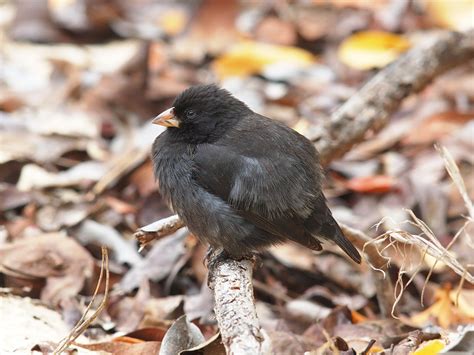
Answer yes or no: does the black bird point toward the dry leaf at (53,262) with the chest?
yes

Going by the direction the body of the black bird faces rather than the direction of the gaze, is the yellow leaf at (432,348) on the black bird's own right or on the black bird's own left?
on the black bird's own left

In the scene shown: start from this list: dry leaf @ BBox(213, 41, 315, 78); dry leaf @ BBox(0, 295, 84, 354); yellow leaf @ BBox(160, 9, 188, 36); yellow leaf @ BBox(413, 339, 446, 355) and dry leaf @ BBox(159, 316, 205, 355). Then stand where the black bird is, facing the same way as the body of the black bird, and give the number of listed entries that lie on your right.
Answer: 2

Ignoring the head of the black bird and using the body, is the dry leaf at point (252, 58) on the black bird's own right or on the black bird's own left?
on the black bird's own right

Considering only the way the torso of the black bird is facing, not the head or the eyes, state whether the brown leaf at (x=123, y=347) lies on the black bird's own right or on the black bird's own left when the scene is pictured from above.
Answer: on the black bird's own left

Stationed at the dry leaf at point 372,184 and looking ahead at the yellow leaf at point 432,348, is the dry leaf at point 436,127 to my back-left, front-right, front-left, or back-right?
back-left

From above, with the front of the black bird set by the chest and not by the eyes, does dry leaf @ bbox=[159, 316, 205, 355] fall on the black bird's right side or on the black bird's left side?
on the black bird's left side

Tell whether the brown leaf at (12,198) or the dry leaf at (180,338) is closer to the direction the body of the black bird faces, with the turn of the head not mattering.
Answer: the brown leaf

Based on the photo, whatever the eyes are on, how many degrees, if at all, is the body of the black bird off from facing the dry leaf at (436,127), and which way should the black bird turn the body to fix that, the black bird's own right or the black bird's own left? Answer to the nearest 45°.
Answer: approximately 135° to the black bird's own right

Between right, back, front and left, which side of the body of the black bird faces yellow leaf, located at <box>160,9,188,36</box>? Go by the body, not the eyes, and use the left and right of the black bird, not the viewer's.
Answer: right

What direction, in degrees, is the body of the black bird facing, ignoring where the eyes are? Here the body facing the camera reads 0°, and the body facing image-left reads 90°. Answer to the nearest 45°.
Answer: approximately 90°

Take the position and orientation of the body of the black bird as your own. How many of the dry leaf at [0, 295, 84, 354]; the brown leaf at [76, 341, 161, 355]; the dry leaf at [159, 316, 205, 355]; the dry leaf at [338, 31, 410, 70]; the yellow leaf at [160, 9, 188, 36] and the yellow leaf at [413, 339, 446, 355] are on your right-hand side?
2

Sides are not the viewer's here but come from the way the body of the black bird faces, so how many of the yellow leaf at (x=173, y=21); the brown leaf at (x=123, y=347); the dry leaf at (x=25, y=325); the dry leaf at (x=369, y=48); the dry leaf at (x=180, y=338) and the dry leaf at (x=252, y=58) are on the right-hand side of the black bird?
3
